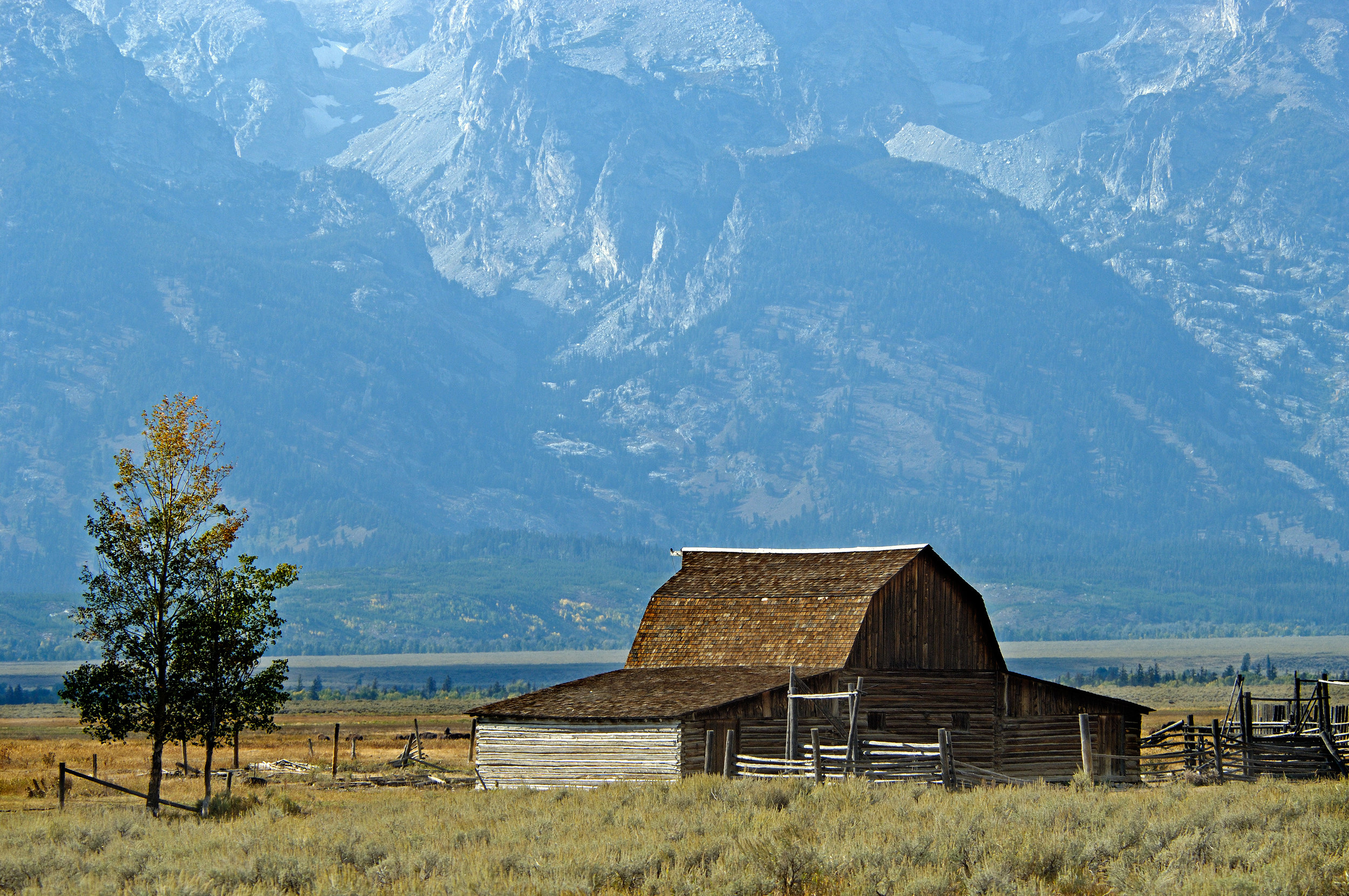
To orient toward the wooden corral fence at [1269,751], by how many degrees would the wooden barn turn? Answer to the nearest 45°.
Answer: approximately 45° to its left

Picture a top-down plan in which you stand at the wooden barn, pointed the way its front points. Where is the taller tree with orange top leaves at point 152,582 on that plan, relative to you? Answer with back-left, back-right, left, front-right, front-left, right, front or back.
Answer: right

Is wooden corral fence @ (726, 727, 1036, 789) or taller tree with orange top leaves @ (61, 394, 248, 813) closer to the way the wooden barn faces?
the wooden corral fence

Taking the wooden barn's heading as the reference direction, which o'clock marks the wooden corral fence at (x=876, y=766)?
The wooden corral fence is roughly at 1 o'clock from the wooden barn.

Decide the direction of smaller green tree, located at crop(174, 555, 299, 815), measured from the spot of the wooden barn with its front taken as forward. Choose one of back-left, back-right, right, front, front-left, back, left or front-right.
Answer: right
